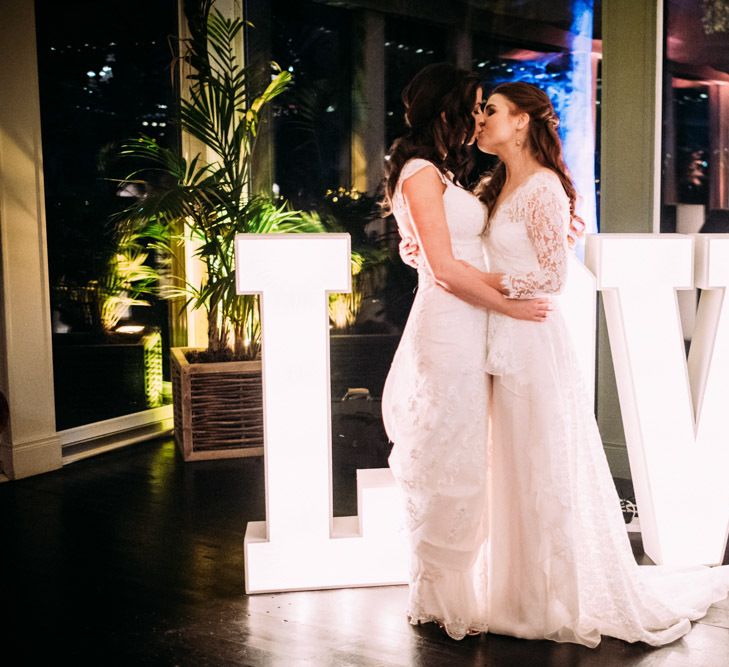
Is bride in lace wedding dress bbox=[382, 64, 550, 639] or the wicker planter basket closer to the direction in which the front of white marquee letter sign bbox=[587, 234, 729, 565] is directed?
the bride in lace wedding dress

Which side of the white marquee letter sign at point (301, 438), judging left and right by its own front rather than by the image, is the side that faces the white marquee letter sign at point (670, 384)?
left

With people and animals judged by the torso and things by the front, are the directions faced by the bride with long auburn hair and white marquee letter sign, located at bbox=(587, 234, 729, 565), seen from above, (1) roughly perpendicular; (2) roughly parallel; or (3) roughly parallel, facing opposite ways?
roughly perpendicular

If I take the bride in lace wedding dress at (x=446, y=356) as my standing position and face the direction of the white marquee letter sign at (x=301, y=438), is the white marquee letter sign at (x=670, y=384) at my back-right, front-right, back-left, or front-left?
back-right

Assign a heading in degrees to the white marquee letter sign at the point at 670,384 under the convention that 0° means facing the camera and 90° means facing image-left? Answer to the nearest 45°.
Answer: approximately 0°

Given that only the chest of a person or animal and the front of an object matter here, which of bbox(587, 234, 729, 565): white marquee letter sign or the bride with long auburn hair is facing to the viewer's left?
the bride with long auburn hair

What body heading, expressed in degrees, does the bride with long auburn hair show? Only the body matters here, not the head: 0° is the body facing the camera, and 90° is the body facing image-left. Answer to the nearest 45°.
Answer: approximately 90°

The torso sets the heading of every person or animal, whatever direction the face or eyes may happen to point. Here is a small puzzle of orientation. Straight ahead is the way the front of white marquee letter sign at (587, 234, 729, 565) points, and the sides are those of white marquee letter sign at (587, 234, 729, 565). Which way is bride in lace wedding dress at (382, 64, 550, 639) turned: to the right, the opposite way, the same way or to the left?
to the left

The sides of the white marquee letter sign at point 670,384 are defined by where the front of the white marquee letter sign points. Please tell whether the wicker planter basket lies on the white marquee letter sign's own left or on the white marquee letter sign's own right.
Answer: on the white marquee letter sign's own right

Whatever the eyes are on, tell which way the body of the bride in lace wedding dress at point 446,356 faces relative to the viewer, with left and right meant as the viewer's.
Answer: facing to the right of the viewer

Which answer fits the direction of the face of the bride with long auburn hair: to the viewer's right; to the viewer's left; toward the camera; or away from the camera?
to the viewer's left

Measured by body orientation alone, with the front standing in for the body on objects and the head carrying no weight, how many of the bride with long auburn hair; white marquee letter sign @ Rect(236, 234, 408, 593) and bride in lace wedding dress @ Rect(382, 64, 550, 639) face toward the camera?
1
